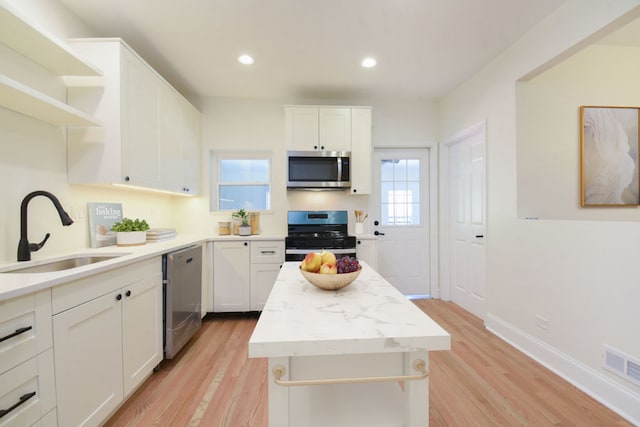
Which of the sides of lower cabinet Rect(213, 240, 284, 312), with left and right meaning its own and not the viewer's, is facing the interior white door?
left

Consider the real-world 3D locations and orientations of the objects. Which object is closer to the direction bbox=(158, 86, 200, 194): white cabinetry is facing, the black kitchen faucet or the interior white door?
the interior white door

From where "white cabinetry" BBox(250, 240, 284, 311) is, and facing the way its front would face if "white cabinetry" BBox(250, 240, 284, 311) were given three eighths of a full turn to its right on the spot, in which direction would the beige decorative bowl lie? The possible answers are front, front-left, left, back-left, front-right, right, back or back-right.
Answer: back-left

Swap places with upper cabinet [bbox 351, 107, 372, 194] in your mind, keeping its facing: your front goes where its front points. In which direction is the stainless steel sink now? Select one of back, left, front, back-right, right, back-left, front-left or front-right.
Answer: front-right

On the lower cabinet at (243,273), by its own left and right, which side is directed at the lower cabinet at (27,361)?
front

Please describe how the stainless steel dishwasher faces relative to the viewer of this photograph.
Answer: facing the viewer and to the right of the viewer

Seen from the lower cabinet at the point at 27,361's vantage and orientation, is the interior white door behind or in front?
in front

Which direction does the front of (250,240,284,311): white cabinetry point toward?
toward the camera

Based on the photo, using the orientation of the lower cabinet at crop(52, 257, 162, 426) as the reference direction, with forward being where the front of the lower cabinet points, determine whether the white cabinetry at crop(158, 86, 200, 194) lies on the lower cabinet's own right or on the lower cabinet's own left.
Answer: on the lower cabinet's own left

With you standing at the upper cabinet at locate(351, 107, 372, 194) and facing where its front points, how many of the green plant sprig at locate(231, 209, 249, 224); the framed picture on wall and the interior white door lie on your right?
1

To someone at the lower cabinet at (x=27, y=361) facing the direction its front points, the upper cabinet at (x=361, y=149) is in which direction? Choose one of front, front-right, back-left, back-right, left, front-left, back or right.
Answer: front-left

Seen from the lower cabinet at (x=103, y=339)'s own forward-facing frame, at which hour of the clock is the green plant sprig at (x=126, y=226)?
The green plant sprig is roughly at 8 o'clock from the lower cabinet.

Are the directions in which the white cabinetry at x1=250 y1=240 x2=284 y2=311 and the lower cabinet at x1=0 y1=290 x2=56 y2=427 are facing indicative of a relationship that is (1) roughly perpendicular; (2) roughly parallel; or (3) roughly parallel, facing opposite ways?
roughly perpendicular

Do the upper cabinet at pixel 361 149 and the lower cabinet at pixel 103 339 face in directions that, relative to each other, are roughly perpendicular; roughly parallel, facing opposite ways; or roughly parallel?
roughly perpendicular

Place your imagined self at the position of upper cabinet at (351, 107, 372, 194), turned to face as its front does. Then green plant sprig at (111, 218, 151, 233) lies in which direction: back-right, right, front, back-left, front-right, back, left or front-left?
front-right

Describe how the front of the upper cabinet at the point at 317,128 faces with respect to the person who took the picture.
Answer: facing the viewer

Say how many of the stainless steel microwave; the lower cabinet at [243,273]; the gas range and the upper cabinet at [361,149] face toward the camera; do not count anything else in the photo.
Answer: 4

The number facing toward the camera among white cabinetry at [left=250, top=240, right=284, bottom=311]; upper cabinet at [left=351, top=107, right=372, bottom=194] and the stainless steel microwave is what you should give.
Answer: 3

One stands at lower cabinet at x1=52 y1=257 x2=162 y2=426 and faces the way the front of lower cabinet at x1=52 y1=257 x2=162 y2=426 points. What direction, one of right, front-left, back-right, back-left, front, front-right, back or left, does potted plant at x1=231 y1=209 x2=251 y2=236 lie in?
left

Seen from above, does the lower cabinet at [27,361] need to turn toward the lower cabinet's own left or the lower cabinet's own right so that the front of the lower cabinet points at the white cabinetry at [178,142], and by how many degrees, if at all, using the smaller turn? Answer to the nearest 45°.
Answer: approximately 90° to the lower cabinet's own left

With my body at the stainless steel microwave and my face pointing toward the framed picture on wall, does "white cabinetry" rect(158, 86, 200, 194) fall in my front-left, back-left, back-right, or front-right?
back-right

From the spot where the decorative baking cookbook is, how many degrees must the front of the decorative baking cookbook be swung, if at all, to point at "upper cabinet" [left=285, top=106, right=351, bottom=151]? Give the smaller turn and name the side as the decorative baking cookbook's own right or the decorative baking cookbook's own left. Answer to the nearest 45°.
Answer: approximately 45° to the decorative baking cookbook's own left
